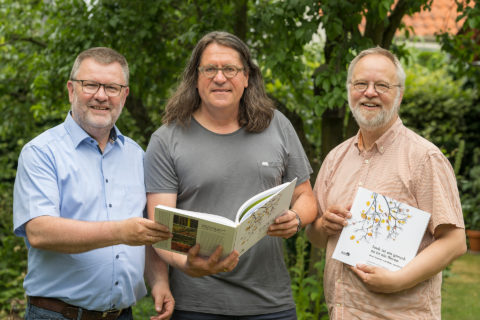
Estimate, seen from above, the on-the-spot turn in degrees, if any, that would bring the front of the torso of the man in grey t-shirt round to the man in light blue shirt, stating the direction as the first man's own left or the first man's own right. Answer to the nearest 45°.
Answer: approximately 90° to the first man's own right

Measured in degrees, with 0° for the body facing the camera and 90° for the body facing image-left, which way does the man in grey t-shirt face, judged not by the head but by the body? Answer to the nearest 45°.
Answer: approximately 0°

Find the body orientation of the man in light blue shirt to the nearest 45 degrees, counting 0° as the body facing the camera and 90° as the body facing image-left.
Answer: approximately 315°

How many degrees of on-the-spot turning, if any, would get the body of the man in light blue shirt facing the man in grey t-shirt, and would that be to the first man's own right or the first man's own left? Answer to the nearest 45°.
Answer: approximately 45° to the first man's own left
